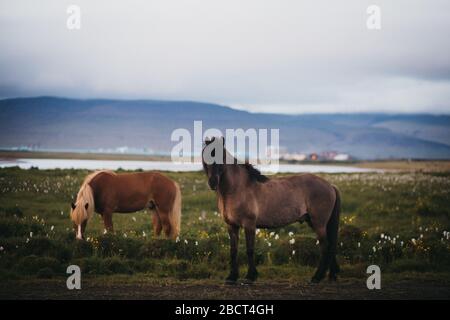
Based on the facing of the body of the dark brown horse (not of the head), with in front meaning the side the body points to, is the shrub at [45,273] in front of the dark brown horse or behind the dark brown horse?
in front

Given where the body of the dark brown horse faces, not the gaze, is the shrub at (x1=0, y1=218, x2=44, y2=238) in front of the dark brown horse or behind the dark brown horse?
in front

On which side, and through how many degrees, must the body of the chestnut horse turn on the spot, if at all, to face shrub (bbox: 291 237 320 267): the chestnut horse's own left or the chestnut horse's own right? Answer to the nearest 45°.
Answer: approximately 135° to the chestnut horse's own left

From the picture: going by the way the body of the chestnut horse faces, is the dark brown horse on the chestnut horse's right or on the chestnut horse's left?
on the chestnut horse's left

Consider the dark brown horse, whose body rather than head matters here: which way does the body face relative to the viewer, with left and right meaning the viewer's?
facing to the left of the viewer

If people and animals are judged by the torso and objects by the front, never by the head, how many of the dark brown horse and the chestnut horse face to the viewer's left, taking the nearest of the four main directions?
2

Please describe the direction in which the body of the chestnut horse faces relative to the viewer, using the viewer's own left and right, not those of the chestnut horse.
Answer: facing to the left of the viewer

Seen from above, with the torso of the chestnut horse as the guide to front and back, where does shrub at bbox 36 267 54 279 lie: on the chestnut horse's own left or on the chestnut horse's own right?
on the chestnut horse's own left

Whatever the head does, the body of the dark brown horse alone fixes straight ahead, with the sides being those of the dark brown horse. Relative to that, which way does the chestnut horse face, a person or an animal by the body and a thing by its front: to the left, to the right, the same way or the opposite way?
the same way

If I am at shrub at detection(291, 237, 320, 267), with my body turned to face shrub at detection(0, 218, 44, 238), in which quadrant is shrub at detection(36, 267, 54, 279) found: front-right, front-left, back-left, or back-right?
front-left
